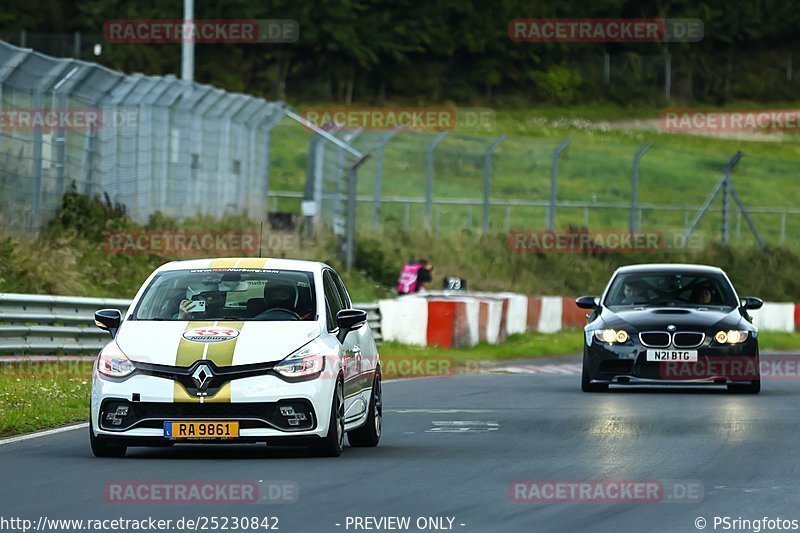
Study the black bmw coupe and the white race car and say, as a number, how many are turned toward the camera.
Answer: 2

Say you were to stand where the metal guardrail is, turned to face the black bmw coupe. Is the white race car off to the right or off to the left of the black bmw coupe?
right

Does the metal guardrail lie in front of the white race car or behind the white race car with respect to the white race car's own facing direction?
behind

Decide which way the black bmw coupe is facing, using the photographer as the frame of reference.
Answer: facing the viewer

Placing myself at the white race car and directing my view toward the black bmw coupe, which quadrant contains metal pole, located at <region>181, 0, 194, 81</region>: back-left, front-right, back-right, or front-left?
front-left

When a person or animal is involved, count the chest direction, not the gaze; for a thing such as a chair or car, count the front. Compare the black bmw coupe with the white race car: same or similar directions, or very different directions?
same or similar directions

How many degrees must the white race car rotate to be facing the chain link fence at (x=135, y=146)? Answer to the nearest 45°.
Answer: approximately 180°

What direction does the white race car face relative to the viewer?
toward the camera

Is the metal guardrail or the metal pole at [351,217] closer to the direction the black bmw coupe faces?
the metal guardrail
